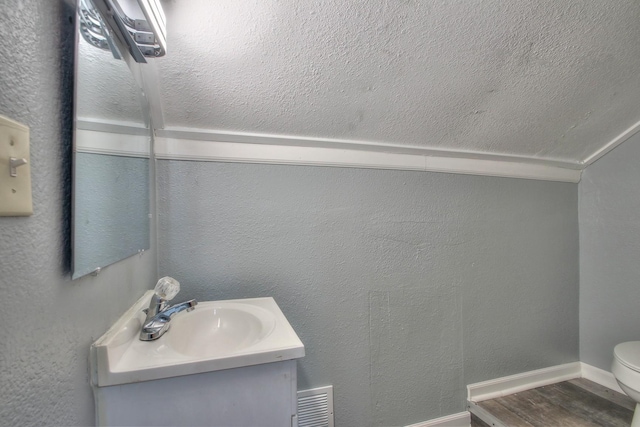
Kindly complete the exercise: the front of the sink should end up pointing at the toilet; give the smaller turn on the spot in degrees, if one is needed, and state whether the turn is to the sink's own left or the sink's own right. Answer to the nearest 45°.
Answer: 0° — it already faces it

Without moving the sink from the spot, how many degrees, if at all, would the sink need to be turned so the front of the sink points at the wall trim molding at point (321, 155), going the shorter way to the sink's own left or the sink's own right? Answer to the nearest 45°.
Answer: approximately 45° to the sink's own left

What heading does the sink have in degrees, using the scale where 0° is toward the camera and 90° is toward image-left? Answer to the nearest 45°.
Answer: approximately 270°

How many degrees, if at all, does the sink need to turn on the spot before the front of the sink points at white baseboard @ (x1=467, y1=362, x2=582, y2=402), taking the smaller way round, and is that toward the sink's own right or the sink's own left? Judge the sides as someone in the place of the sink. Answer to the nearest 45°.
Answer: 0° — it already faces it
